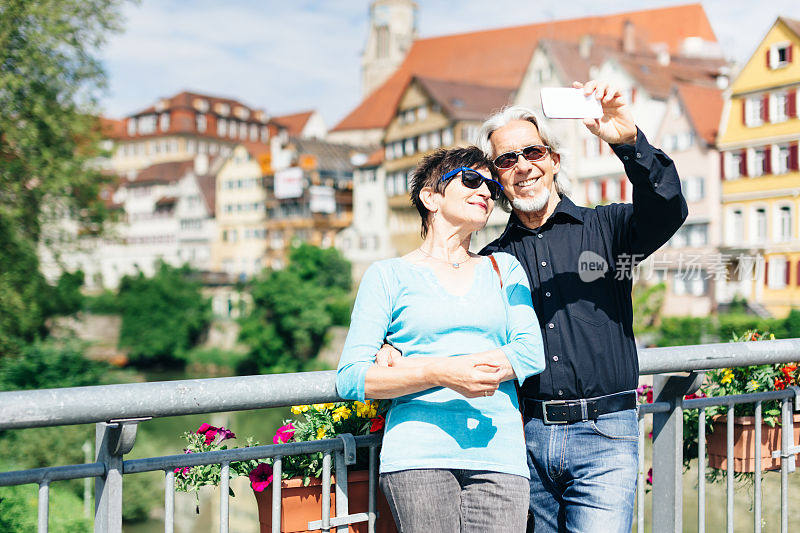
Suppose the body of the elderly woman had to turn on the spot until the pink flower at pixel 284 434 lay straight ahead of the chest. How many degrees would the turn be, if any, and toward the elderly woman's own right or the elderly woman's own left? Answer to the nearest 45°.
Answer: approximately 135° to the elderly woman's own right

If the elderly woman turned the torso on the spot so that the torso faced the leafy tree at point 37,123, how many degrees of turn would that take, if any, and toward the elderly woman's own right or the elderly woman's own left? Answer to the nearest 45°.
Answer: approximately 135° to the elderly woman's own right

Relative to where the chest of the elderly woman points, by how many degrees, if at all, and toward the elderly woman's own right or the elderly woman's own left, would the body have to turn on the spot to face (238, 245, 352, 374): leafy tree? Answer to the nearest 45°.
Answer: approximately 180°

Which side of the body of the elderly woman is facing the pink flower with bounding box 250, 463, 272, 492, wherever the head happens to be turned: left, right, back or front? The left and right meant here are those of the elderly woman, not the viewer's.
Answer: right

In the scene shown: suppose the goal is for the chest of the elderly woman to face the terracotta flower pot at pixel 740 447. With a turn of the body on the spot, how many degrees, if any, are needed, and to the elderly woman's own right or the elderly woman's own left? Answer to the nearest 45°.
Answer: approximately 135° to the elderly woman's own left

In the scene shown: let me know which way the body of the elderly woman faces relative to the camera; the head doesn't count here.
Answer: toward the camera

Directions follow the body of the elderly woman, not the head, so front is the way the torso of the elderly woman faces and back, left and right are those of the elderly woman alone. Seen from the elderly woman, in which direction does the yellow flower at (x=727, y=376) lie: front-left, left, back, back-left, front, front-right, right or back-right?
back-left

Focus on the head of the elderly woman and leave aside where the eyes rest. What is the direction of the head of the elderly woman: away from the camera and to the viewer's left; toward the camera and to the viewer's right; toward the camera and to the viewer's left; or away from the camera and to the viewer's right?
toward the camera and to the viewer's right
